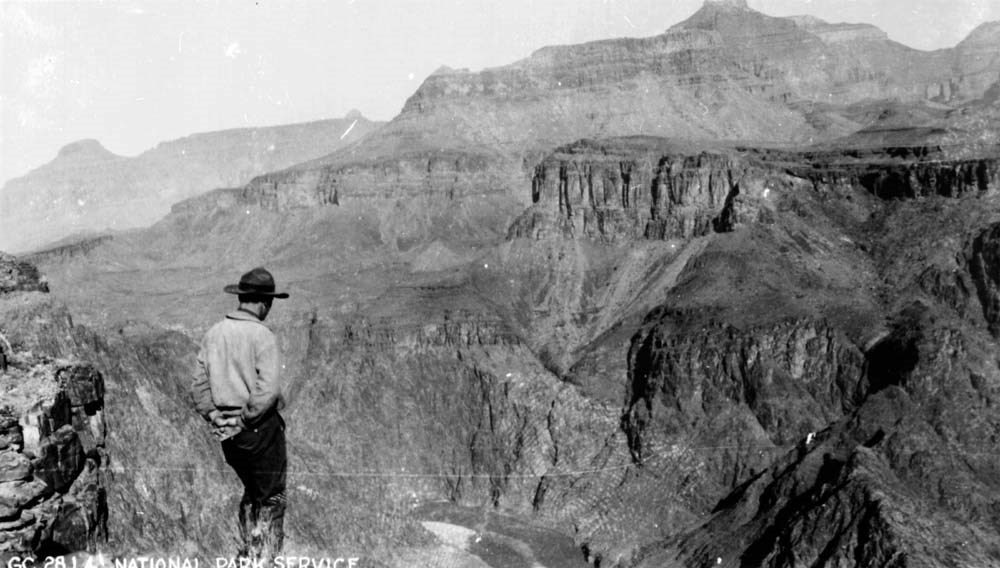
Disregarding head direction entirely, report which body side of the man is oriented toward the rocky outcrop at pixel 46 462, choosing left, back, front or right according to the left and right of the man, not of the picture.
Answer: left

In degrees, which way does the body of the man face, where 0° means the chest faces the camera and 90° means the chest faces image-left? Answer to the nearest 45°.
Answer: approximately 225°
